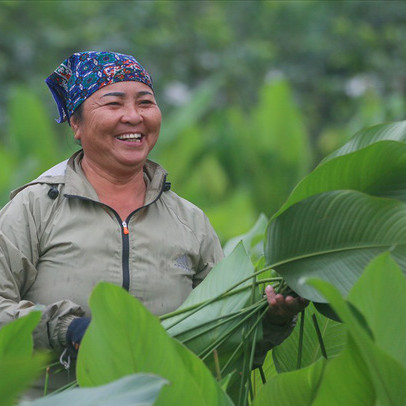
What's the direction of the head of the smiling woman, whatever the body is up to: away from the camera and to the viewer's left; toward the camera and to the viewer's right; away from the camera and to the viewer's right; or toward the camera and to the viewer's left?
toward the camera and to the viewer's right

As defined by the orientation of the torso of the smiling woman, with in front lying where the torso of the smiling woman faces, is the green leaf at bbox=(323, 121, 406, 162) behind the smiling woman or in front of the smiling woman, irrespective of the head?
in front

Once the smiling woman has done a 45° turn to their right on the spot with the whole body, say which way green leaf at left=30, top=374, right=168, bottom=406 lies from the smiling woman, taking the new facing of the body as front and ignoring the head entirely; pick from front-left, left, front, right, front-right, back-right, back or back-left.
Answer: front

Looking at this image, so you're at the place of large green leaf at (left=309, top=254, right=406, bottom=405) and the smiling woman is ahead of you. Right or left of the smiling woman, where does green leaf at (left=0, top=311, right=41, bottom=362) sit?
left

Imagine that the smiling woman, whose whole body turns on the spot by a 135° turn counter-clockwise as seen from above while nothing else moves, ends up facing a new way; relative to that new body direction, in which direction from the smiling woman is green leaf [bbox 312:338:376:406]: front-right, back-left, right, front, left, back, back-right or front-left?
back-right

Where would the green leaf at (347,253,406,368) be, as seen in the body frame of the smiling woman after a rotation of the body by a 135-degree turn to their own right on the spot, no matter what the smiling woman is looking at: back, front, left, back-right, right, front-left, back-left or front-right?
back-left

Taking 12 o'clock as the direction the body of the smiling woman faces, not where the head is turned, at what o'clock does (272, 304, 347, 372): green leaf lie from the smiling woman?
The green leaf is roughly at 10 o'clock from the smiling woman.

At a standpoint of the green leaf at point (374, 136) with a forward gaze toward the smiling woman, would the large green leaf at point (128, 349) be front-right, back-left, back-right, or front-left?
front-left

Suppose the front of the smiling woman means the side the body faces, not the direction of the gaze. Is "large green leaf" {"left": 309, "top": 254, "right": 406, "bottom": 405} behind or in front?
in front

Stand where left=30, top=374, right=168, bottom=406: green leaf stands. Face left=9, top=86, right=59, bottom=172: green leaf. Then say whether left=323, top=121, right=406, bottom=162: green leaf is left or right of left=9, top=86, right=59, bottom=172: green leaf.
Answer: right

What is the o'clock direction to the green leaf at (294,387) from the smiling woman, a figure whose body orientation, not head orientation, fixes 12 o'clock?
The green leaf is roughly at 12 o'clock from the smiling woman.

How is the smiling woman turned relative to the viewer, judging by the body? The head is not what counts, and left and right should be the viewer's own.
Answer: facing the viewer and to the right of the viewer
